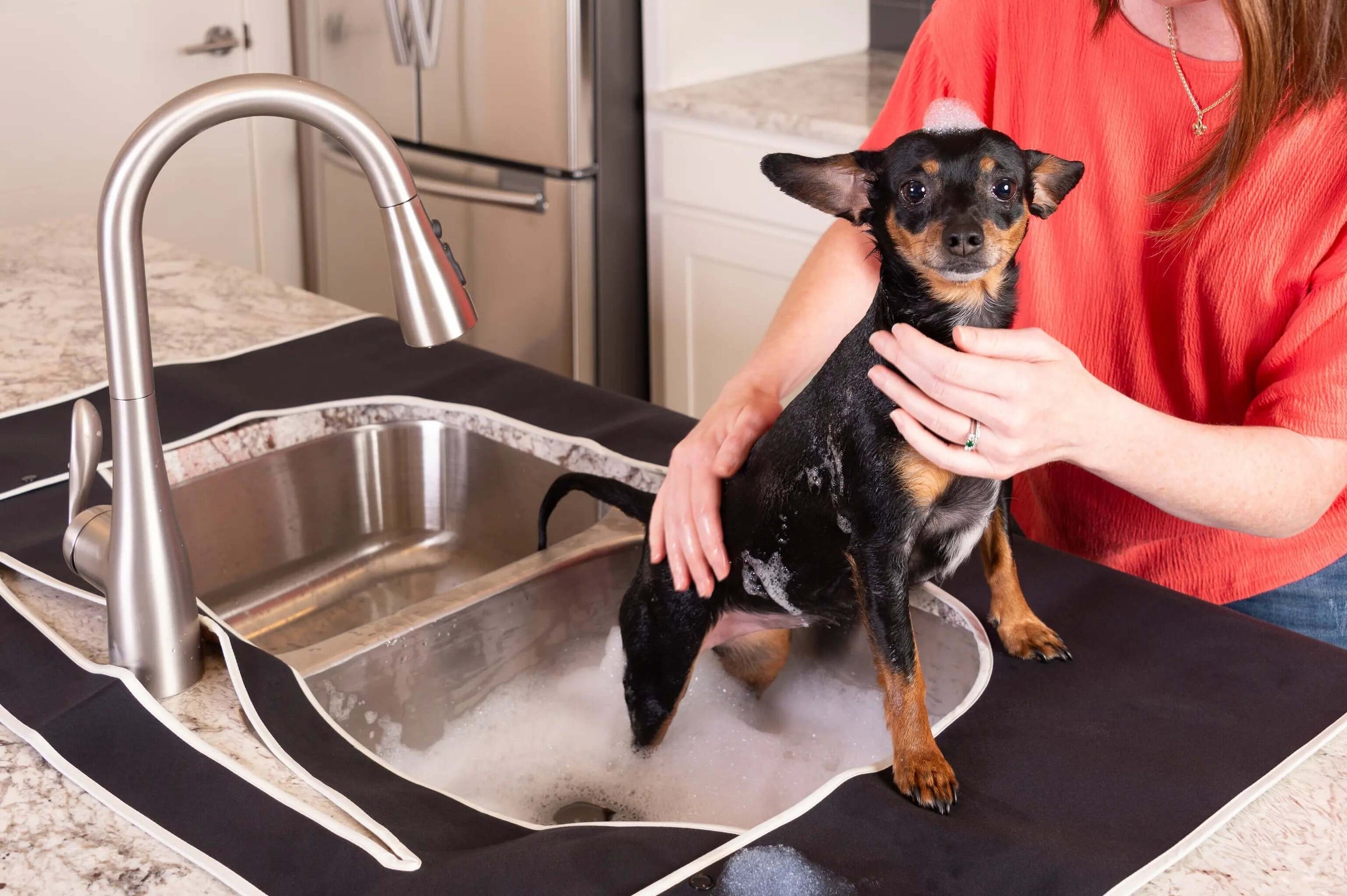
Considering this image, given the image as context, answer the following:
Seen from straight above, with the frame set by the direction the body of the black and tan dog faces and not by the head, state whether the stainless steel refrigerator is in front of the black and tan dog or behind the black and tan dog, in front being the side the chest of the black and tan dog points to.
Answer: behind

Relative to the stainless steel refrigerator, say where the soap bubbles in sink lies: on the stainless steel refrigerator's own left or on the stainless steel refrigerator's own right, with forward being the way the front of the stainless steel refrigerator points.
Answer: on the stainless steel refrigerator's own left

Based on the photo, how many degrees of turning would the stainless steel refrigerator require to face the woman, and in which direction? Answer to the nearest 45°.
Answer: approximately 45° to its left

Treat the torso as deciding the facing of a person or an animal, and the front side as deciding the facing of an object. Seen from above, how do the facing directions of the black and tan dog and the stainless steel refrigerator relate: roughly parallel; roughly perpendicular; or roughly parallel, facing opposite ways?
roughly perpendicular

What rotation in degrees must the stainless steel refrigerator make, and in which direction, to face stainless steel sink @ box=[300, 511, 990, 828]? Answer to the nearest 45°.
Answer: approximately 45° to its left

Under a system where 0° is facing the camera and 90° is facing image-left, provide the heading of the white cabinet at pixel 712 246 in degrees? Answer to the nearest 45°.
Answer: approximately 45°

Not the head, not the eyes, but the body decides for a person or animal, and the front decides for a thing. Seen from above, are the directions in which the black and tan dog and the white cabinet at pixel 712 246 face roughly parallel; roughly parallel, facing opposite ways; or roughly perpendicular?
roughly perpendicular

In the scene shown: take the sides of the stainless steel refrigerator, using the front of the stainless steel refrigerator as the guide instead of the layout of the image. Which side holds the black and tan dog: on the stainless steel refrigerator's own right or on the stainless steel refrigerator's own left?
on the stainless steel refrigerator's own left

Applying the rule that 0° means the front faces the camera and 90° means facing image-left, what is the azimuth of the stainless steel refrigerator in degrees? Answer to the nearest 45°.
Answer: approximately 45°
